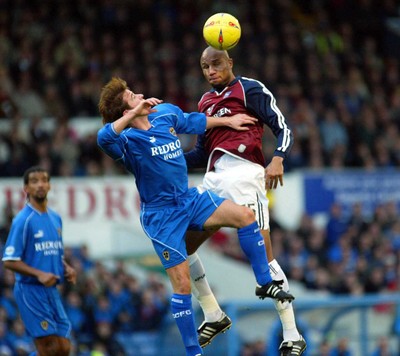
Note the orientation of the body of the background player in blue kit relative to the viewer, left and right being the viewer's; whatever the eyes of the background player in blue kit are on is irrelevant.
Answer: facing the viewer and to the right of the viewer

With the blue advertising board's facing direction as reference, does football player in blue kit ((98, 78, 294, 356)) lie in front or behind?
in front

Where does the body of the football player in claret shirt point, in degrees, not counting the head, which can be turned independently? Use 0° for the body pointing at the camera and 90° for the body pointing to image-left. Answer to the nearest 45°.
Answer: approximately 45°

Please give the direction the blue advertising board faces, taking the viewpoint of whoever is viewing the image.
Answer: facing the viewer

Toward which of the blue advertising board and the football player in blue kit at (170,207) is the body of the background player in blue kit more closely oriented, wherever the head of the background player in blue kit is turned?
the football player in blue kit

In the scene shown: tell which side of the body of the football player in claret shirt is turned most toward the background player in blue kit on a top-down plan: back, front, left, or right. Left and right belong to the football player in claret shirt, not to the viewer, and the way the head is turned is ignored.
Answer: right

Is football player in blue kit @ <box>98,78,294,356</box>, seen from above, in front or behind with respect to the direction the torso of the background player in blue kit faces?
in front

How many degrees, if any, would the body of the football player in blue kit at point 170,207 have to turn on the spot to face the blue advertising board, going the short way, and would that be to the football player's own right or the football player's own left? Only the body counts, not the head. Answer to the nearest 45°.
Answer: approximately 135° to the football player's own left

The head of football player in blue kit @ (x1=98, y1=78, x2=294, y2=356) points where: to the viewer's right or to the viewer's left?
to the viewer's right
